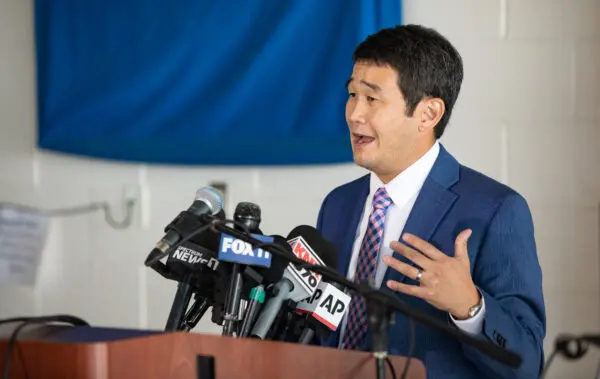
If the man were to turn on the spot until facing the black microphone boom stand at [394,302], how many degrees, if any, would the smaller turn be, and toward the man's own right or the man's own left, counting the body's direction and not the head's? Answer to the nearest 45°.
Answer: approximately 45° to the man's own left

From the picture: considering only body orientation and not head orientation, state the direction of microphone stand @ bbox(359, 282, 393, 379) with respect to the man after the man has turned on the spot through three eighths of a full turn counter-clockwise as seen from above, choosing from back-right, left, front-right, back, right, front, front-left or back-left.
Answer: right

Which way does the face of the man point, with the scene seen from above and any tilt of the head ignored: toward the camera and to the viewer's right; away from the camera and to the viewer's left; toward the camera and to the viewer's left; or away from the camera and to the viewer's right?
toward the camera and to the viewer's left

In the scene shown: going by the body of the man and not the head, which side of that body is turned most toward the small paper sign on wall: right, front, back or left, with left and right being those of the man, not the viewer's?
right

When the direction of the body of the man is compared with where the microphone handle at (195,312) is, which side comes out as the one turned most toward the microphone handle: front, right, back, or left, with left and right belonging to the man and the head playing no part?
front

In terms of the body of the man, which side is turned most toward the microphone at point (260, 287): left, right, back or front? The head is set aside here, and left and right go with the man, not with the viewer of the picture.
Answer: front

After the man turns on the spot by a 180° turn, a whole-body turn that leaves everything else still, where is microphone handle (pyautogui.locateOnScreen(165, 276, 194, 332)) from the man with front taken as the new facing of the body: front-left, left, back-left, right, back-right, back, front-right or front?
back

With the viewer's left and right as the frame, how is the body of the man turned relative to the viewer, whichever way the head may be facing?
facing the viewer and to the left of the viewer

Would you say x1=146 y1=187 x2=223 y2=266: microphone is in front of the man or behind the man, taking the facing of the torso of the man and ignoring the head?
in front

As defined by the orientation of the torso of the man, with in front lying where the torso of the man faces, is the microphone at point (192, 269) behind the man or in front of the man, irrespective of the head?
in front

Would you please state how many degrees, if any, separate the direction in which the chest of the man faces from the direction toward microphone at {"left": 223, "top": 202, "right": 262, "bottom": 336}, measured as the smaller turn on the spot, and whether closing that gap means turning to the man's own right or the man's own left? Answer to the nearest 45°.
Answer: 0° — they already face it

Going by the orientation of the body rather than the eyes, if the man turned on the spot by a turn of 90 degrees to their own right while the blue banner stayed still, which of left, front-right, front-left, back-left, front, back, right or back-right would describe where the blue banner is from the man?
front
